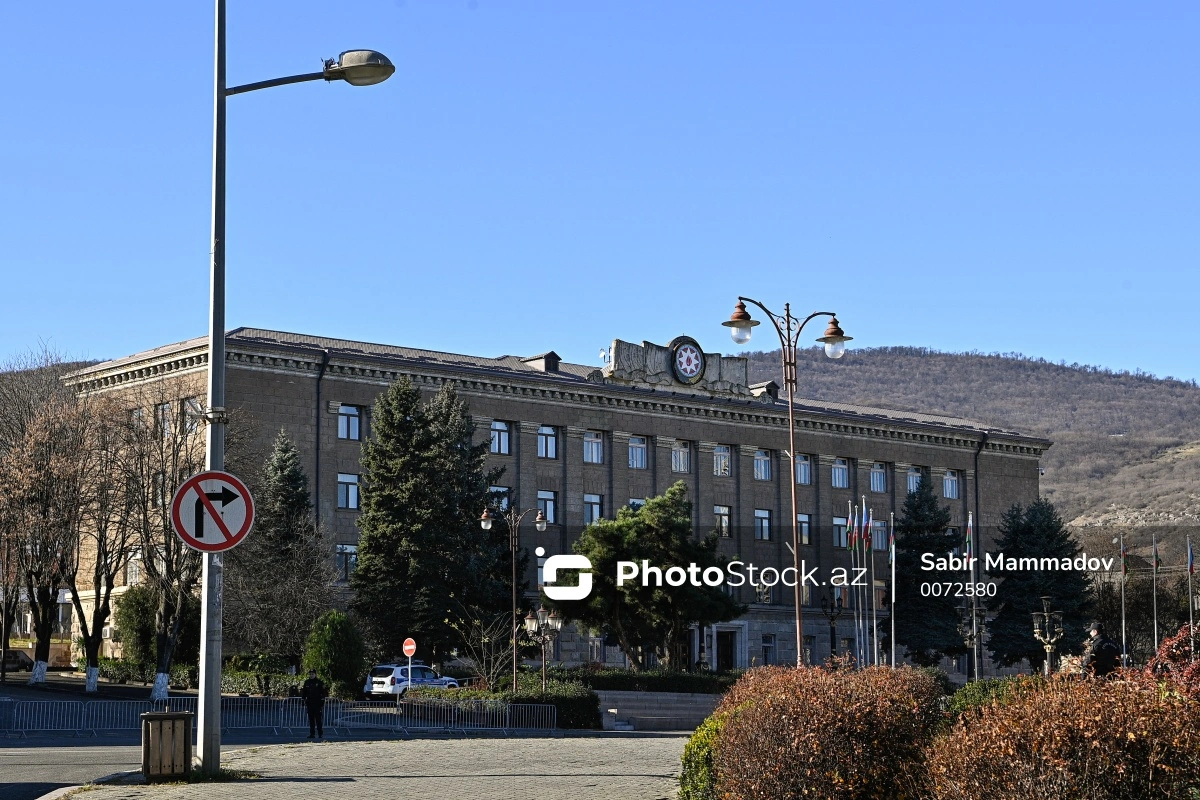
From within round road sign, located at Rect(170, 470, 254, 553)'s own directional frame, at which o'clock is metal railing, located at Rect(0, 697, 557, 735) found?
The metal railing is roughly at 6 o'clock from the round road sign.

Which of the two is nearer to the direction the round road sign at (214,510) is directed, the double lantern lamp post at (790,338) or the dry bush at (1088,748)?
the dry bush

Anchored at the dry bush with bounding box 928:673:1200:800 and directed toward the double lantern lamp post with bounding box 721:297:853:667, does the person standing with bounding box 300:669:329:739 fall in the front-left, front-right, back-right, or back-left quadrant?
front-left

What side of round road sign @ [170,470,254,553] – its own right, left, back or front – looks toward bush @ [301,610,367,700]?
back

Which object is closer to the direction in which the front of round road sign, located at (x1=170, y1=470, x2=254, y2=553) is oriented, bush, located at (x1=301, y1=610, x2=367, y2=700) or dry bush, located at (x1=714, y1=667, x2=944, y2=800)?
the dry bush

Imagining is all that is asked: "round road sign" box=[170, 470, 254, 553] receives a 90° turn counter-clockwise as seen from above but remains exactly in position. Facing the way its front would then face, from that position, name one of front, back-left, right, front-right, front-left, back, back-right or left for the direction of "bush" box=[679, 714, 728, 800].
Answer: front-right

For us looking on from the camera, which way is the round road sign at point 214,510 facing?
facing the viewer
